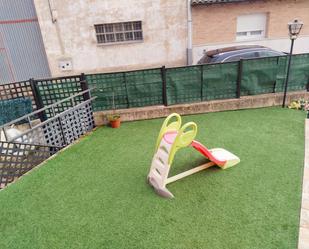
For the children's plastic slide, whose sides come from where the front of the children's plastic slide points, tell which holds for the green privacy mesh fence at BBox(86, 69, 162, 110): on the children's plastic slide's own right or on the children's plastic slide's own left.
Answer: on the children's plastic slide's own left

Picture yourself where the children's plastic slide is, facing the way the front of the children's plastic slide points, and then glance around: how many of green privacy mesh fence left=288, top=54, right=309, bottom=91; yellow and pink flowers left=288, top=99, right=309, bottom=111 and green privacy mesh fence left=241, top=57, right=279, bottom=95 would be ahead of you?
3

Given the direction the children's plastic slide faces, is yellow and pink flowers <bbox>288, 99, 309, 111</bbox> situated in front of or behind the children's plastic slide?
in front

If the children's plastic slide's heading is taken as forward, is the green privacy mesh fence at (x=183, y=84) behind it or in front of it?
in front

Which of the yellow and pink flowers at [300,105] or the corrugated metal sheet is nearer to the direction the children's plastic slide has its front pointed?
the yellow and pink flowers

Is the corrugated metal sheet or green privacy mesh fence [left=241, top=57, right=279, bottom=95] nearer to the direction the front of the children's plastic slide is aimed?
the green privacy mesh fence

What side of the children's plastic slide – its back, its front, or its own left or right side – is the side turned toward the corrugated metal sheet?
left

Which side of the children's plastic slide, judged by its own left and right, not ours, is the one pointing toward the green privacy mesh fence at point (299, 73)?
front

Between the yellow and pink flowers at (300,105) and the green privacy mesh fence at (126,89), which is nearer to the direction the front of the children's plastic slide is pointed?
the yellow and pink flowers

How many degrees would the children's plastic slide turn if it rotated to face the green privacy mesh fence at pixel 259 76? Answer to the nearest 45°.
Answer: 0° — it already faces it

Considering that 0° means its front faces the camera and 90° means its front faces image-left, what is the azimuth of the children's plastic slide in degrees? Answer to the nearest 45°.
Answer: approximately 225°

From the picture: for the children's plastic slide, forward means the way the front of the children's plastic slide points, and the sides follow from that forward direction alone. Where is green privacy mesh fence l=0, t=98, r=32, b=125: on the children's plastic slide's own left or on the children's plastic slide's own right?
on the children's plastic slide's own left

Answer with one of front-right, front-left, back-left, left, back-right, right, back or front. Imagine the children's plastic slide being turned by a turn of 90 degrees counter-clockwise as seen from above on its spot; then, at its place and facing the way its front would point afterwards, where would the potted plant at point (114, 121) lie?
front
